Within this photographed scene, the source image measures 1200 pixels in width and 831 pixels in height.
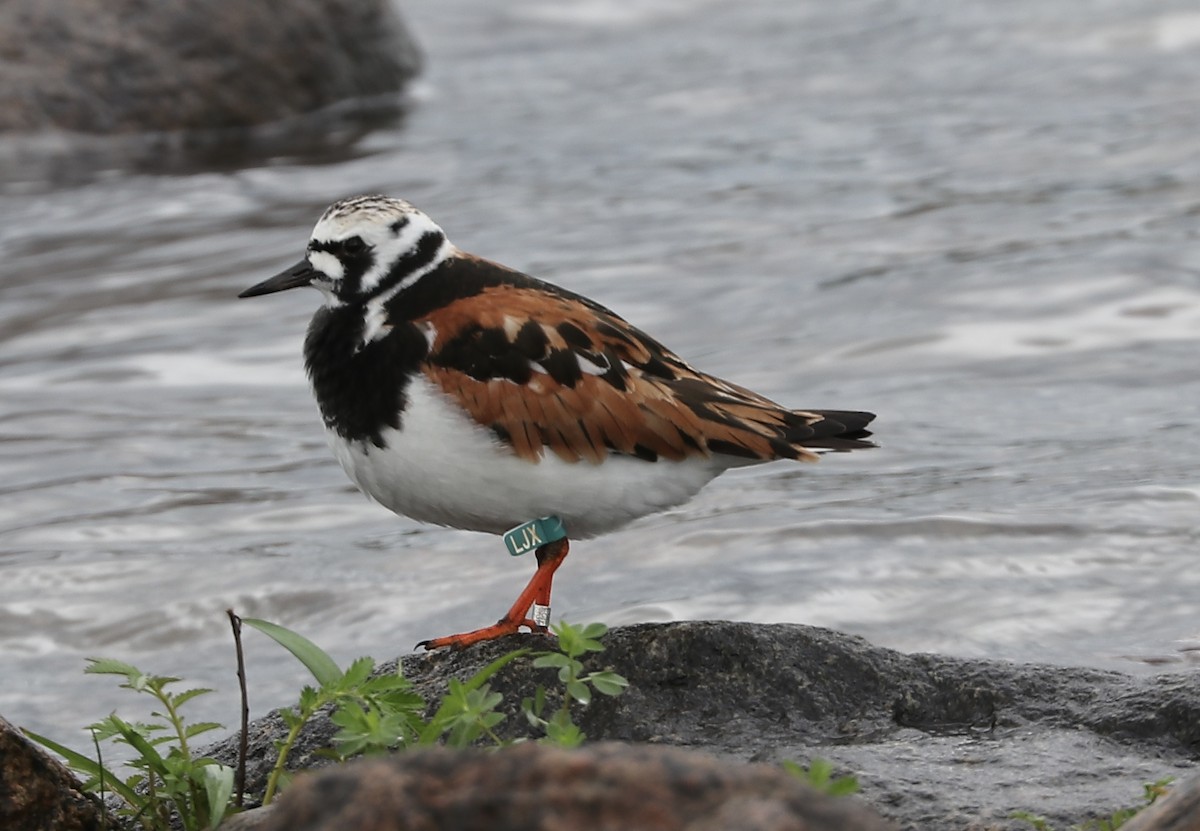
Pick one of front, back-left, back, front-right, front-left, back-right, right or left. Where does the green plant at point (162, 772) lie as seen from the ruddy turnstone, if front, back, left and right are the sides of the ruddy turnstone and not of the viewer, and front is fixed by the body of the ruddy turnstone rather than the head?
front-left

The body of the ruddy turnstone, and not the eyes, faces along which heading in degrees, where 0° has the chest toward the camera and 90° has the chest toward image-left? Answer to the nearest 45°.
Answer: approximately 90°

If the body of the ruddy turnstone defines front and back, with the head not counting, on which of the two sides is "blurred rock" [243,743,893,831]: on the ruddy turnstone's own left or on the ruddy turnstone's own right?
on the ruddy turnstone's own left

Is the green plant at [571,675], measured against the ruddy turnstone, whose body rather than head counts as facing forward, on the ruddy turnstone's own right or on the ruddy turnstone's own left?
on the ruddy turnstone's own left

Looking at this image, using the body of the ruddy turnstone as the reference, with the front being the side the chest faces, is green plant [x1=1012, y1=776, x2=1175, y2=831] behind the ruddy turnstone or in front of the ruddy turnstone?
behind

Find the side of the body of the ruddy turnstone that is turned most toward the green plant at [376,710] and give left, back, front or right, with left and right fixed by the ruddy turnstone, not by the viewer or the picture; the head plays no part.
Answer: left

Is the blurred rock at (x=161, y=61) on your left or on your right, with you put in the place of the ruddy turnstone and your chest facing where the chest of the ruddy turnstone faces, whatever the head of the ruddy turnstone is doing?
on your right
